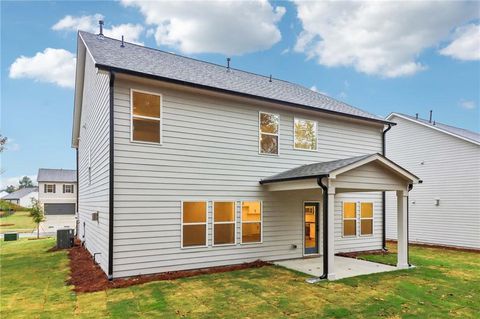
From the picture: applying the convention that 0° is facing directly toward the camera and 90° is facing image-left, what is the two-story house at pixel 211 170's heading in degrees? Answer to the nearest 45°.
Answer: approximately 135°

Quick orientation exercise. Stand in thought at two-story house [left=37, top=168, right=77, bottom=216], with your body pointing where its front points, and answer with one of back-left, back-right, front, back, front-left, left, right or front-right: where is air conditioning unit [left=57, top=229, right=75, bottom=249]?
front

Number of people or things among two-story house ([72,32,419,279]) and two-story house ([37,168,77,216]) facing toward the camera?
1

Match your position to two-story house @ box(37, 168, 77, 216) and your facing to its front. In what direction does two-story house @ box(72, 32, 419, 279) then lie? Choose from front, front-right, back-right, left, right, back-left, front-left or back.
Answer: front

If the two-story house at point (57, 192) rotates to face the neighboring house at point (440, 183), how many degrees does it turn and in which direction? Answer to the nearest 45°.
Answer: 0° — it already faces it

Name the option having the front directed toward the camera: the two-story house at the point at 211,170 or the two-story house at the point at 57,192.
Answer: the two-story house at the point at 57,192

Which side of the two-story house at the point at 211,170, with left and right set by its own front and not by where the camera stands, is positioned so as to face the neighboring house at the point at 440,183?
right

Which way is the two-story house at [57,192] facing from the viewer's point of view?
toward the camera
